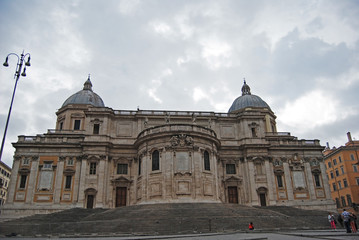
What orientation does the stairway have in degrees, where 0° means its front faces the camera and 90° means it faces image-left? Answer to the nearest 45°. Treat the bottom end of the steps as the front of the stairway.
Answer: approximately 0°

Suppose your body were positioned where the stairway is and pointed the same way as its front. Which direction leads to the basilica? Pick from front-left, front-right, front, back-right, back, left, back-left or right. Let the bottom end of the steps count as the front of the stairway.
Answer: back
